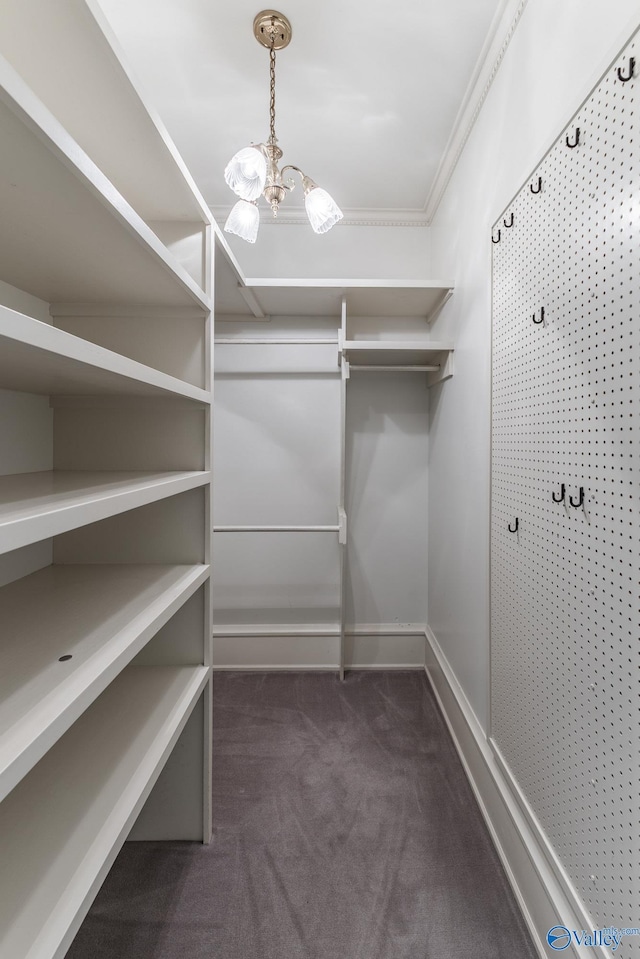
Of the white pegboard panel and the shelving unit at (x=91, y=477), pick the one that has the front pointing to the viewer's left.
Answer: the white pegboard panel

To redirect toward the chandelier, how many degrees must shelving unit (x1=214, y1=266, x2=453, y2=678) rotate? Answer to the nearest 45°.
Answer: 0° — it already faces it

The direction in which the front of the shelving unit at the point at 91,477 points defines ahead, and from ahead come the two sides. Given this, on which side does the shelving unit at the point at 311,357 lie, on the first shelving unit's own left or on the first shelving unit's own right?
on the first shelving unit's own left

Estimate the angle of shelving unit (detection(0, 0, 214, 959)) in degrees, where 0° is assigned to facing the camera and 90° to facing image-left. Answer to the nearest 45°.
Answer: approximately 270°

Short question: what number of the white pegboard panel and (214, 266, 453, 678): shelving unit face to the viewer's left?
1

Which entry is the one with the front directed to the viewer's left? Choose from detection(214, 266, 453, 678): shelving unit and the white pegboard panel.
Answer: the white pegboard panel

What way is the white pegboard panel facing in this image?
to the viewer's left
